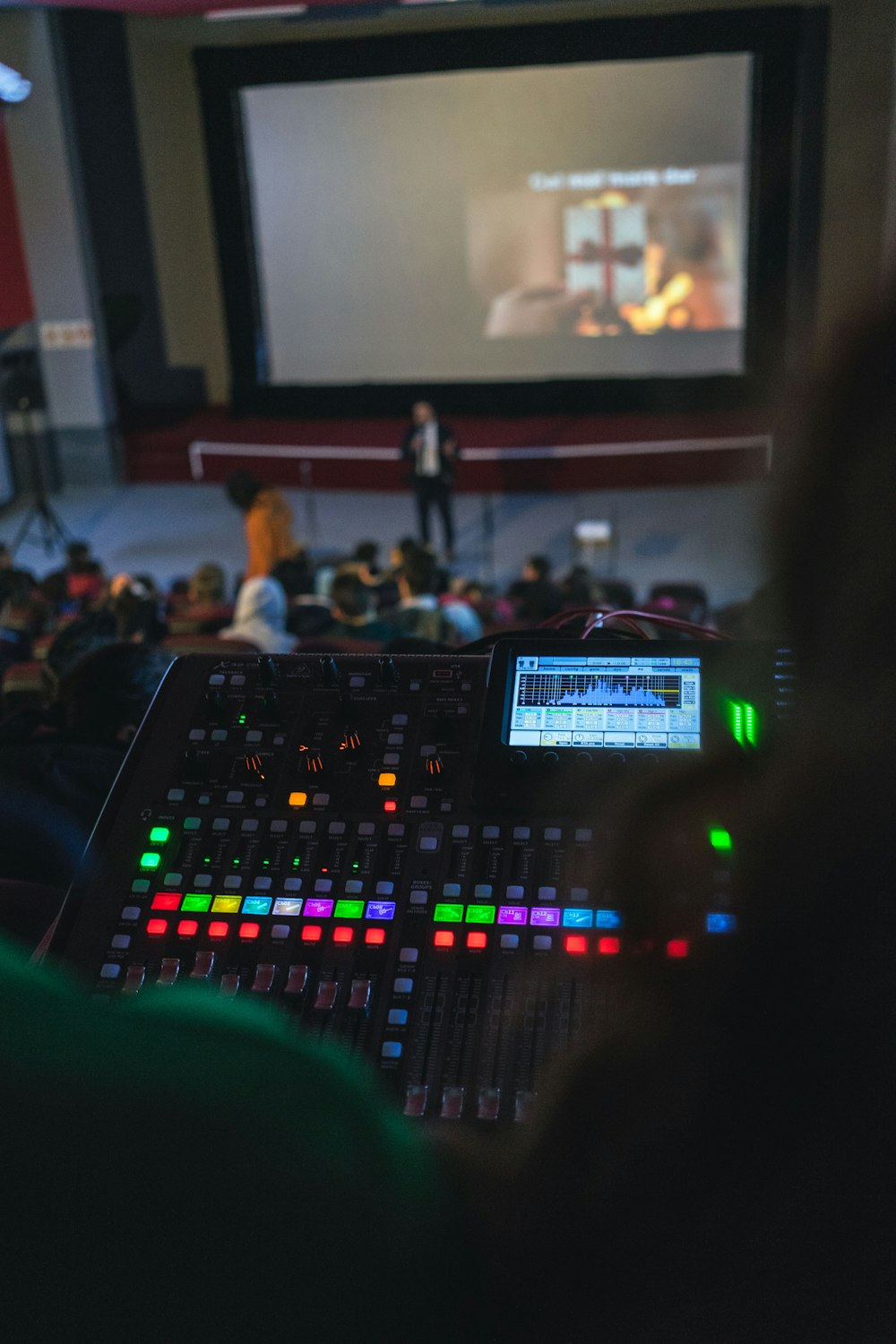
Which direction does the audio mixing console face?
toward the camera

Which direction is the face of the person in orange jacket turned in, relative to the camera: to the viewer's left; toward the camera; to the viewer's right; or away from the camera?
away from the camera

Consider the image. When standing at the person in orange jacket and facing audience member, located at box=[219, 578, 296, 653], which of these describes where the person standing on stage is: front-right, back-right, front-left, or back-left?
back-left

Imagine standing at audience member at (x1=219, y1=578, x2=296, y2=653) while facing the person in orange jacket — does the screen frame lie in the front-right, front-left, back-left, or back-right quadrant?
front-right

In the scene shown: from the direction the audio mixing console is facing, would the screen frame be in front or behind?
behind

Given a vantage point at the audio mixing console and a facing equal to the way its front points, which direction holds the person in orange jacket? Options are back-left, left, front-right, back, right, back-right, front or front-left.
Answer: back

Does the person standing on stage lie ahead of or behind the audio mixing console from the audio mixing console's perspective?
behind

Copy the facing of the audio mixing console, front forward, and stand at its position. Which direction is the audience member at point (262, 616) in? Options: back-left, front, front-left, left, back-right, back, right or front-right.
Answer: back
